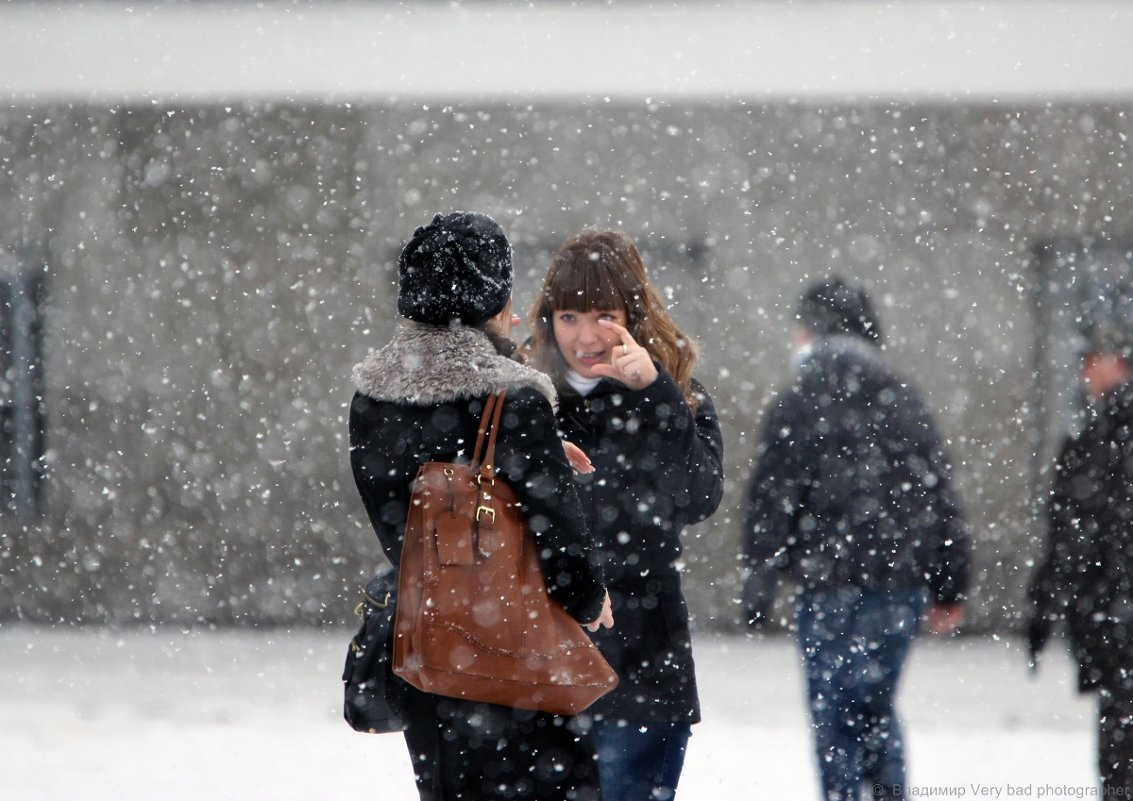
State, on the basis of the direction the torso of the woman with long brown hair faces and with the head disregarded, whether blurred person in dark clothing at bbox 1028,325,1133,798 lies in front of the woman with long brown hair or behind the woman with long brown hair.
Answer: behind

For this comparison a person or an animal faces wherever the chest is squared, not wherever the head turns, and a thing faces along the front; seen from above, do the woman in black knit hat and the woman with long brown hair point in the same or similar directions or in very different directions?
very different directions

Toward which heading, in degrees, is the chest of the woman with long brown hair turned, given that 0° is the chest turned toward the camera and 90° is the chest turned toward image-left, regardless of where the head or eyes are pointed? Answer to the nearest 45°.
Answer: approximately 45°

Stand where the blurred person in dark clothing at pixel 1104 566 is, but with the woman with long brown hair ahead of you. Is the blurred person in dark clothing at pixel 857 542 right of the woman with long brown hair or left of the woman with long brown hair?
right

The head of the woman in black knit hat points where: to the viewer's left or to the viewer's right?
to the viewer's right

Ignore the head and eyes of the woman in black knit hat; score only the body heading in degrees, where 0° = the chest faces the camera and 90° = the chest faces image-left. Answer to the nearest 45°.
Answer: approximately 225°

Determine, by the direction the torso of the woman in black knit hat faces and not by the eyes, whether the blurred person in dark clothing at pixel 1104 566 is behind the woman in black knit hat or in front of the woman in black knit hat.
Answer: in front

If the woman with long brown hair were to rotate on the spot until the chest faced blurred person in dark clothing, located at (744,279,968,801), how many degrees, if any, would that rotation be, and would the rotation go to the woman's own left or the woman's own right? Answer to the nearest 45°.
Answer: approximately 180°
